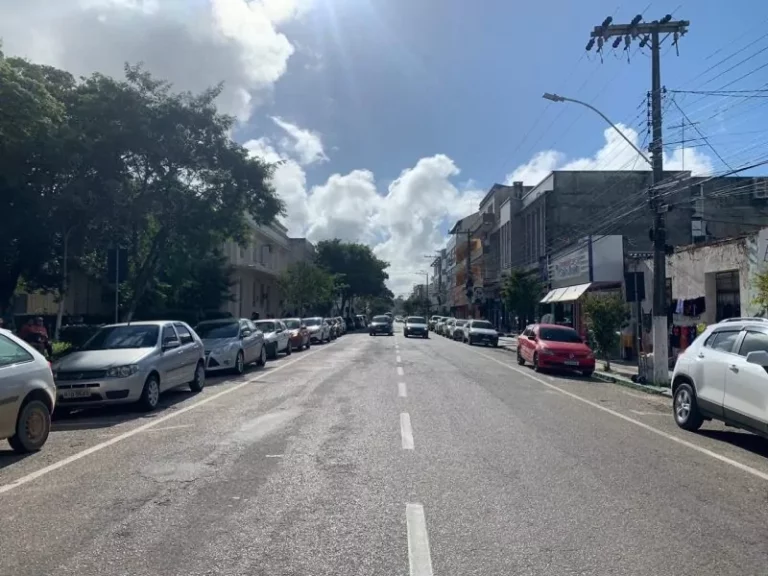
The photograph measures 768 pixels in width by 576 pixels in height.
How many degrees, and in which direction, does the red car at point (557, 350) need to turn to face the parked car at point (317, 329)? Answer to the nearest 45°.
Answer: approximately 180°

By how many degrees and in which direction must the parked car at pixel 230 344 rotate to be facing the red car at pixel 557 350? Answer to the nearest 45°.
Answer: approximately 135° to its left

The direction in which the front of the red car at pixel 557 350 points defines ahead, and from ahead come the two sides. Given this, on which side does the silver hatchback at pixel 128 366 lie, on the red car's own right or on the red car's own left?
on the red car's own right

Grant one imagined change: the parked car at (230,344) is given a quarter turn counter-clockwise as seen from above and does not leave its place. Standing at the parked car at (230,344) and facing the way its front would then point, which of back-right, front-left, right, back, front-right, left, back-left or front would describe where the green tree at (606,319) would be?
front-left

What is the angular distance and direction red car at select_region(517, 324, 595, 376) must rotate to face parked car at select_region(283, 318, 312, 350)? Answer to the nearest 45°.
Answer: approximately 180°

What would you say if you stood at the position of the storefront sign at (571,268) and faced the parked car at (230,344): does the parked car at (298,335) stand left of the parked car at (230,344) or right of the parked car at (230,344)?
right

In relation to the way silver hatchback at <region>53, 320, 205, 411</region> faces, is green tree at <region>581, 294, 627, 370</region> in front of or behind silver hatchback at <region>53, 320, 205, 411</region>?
behind

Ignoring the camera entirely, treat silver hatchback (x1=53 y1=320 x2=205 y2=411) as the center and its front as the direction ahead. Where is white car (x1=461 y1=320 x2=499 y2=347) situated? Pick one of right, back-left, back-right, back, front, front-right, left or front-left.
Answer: back

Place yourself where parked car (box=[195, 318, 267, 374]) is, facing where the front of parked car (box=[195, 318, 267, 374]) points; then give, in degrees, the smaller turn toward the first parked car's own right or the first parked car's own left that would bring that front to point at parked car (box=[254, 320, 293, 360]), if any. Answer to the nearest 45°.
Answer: approximately 135° to the first parked car's own right

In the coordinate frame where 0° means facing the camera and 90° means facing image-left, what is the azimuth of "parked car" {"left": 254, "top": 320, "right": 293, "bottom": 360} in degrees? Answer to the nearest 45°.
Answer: approximately 45°
